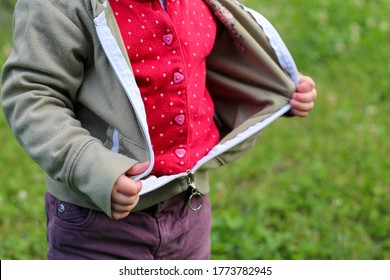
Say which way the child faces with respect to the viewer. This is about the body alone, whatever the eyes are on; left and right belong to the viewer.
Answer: facing the viewer and to the right of the viewer
